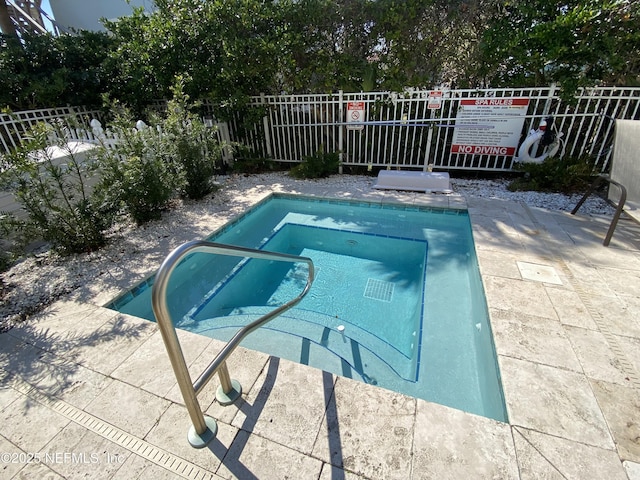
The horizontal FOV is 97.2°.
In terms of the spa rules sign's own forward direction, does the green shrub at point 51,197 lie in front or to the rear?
in front

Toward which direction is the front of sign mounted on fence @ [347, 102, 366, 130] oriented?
toward the camera

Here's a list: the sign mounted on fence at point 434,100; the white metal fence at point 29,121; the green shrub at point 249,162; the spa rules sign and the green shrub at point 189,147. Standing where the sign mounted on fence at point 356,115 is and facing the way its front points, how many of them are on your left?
2

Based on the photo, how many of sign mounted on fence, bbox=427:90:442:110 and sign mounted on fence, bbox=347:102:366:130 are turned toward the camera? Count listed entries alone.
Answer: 2

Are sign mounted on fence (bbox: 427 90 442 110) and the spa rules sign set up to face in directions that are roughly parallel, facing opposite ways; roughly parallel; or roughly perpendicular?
roughly parallel

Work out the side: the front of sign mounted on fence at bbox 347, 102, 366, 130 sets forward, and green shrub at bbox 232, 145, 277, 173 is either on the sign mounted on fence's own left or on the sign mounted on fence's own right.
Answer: on the sign mounted on fence's own right

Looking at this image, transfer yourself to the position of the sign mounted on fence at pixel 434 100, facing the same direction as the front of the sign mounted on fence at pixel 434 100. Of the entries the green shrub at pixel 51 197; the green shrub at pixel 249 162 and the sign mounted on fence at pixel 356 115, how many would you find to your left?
0

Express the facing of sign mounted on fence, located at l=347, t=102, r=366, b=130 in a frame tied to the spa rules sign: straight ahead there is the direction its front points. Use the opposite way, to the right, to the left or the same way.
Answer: the same way

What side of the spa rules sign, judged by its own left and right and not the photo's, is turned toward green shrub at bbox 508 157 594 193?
left

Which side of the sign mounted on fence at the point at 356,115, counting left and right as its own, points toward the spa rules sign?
left

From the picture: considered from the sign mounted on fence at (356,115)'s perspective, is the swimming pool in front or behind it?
in front

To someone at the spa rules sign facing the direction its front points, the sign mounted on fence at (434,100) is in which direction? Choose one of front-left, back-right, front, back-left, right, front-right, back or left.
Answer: right

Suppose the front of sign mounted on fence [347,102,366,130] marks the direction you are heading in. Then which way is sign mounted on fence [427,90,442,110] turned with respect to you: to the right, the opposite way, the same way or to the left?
the same way

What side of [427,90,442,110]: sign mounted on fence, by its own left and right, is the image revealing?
front
